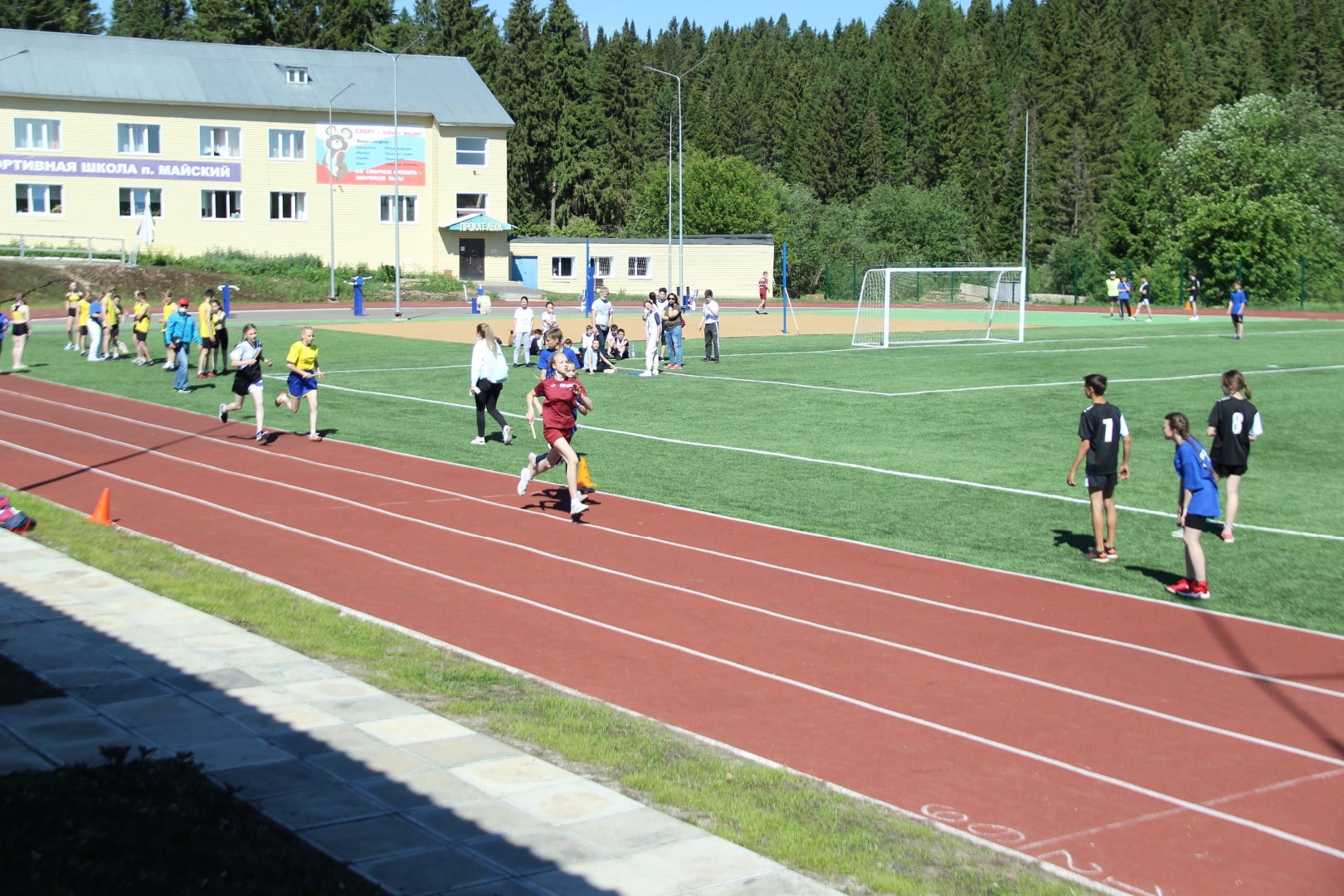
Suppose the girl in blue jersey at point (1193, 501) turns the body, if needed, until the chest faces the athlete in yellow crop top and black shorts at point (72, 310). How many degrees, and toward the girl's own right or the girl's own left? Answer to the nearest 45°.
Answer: approximately 45° to the girl's own right

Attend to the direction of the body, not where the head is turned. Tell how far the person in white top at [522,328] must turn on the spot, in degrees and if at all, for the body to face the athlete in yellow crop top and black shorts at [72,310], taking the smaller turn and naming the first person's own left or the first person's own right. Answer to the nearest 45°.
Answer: approximately 135° to the first person's own right

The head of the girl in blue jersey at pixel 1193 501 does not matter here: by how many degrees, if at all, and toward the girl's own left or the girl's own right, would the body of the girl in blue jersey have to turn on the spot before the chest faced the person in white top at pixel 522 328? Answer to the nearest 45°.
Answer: approximately 45° to the girl's own right

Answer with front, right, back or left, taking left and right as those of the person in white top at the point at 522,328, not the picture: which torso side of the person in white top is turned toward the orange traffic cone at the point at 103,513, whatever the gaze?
front

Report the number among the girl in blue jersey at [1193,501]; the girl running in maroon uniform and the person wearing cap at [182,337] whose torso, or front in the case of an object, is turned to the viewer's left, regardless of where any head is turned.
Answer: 1

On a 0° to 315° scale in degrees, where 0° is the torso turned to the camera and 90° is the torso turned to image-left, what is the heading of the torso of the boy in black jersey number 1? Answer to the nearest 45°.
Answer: approximately 135°

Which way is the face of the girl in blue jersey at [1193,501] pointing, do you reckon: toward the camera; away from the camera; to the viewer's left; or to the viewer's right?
to the viewer's left

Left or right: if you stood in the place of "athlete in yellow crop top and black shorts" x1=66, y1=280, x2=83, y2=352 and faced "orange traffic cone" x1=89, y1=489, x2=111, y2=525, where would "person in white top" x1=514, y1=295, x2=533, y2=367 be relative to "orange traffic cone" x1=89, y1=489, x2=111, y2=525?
left

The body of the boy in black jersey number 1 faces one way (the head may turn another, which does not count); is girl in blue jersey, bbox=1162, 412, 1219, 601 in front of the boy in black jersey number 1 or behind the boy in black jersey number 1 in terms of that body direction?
behind

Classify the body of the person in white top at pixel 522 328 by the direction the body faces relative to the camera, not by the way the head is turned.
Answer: toward the camera

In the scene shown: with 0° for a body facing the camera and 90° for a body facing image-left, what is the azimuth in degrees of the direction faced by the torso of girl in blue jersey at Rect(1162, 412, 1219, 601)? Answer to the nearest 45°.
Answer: approximately 90°

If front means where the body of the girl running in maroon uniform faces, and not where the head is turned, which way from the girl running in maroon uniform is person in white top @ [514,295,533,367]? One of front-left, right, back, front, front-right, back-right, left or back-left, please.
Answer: back-left
